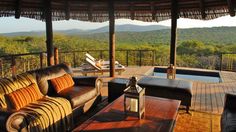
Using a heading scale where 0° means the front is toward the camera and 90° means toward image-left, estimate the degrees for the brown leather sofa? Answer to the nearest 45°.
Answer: approximately 315°

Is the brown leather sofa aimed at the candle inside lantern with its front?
yes

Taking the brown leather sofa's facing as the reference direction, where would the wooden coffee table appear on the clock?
The wooden coffee table is roughly at 12 o'clock from the brown leather sofa.

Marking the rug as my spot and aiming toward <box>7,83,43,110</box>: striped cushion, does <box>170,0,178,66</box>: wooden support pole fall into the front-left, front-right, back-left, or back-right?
back-right

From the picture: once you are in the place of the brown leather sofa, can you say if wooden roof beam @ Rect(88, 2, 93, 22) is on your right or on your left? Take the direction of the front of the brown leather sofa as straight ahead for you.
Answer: on your left

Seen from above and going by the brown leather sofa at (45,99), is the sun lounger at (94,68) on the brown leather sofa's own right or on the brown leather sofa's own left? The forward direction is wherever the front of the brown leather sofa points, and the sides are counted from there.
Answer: on the brown leather sofa's own left

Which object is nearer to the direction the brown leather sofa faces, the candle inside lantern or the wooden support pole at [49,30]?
the candle inside lantern
